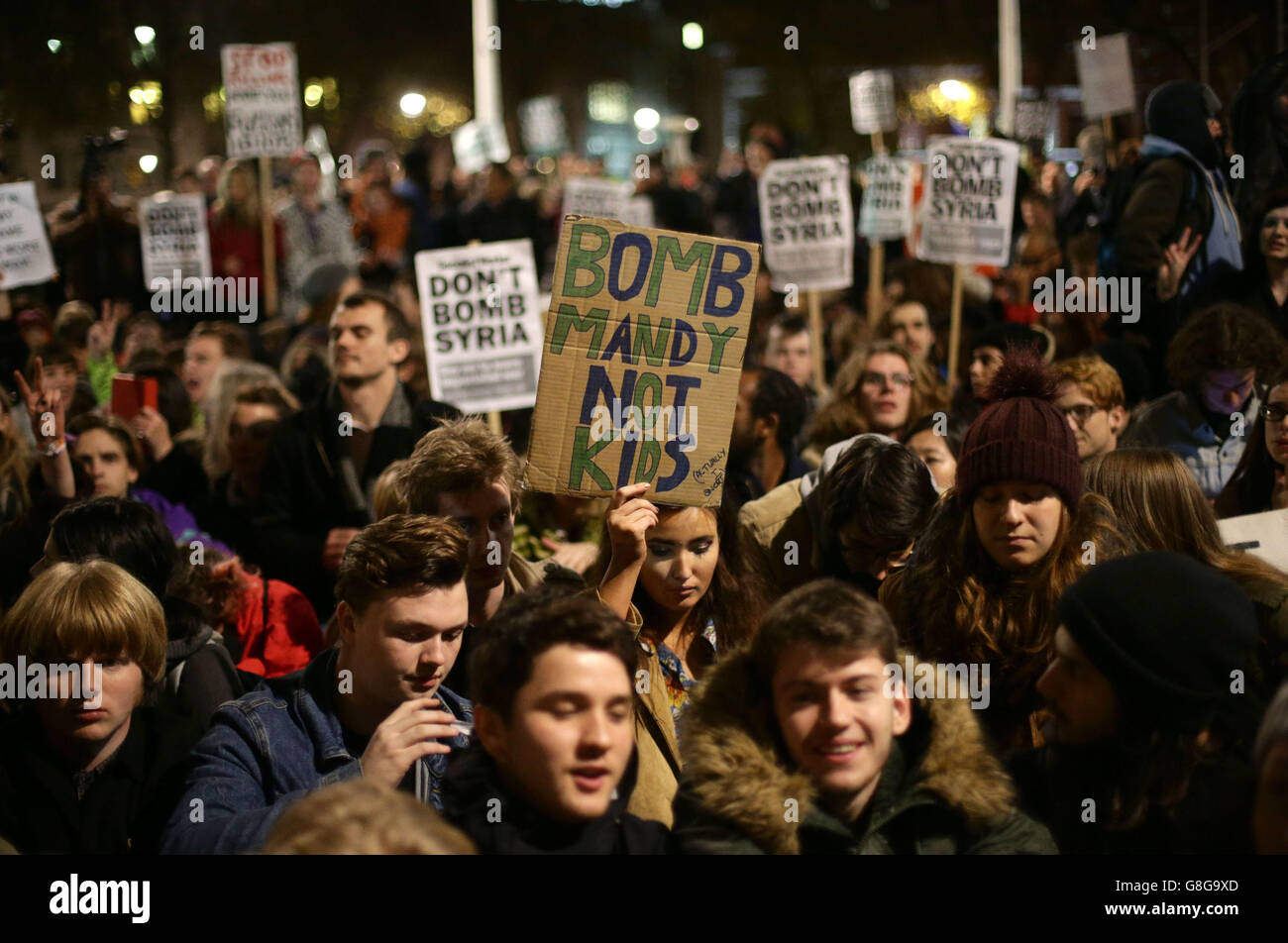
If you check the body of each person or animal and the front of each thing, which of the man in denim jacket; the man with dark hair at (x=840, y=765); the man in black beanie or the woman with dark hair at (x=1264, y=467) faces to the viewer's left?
the man in black beanie

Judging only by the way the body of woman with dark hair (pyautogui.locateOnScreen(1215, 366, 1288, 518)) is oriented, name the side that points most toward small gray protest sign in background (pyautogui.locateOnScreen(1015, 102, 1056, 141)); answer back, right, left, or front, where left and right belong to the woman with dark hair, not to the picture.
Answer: back

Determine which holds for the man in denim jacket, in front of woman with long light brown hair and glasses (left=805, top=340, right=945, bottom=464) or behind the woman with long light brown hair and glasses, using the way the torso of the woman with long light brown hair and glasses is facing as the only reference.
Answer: in front

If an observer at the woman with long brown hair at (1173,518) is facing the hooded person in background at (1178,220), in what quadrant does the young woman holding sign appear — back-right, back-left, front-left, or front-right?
back-left

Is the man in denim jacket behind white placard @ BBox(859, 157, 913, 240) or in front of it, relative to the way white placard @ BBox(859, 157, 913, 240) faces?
in front

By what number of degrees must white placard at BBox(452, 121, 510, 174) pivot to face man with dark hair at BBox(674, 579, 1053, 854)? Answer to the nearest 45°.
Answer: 0° — it already faces them

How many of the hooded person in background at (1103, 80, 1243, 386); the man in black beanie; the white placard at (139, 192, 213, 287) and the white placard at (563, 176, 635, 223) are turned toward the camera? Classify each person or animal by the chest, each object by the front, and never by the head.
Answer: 2

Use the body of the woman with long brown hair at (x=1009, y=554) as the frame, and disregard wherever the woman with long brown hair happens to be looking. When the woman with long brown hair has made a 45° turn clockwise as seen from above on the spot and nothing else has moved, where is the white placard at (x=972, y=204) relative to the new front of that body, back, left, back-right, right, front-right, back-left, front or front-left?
back-right

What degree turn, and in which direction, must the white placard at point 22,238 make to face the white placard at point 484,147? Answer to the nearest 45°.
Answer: approximately 135° to its left

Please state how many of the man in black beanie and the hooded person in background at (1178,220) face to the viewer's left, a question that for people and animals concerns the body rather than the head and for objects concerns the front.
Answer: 1

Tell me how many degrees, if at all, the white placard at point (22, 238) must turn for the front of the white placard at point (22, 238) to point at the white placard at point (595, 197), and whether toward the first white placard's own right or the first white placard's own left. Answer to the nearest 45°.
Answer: approximately 90° to the first white placard's own left
